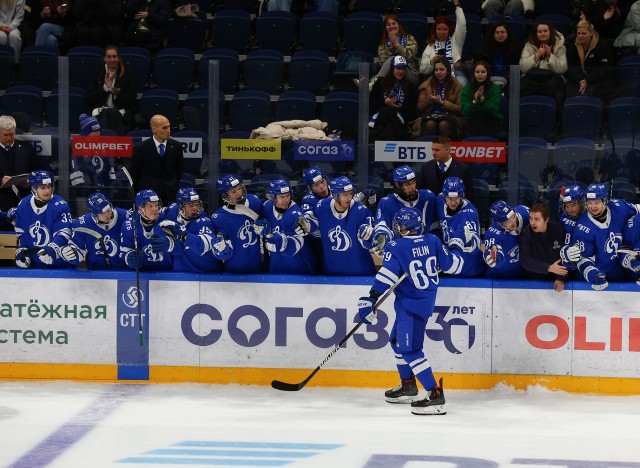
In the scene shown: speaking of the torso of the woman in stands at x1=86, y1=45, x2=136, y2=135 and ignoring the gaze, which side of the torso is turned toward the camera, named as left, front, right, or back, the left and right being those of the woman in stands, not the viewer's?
front

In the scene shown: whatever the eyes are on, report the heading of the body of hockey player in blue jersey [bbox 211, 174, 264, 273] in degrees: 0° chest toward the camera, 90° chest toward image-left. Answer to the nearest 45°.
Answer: approximately 315°

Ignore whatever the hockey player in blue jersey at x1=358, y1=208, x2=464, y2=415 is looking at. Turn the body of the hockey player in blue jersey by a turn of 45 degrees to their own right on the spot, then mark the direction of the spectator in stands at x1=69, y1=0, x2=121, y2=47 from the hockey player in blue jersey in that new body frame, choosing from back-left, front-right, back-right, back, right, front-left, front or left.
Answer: front-left

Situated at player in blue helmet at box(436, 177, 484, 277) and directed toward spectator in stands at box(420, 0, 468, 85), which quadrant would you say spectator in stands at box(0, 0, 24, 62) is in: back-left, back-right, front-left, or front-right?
front-left

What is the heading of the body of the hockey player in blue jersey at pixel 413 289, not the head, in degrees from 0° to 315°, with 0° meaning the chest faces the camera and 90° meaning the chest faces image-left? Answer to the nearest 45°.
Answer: approximately 135°

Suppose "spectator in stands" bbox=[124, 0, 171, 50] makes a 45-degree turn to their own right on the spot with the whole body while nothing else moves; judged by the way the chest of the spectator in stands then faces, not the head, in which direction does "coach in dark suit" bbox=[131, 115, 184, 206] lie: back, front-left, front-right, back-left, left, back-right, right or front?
front-left

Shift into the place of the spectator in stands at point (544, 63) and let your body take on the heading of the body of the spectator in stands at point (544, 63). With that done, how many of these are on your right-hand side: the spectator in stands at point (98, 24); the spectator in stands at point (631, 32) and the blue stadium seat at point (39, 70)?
2

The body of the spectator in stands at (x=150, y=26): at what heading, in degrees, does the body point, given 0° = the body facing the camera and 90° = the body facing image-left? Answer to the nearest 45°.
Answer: approximately 0°

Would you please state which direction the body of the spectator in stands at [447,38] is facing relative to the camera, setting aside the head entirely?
toward the camera

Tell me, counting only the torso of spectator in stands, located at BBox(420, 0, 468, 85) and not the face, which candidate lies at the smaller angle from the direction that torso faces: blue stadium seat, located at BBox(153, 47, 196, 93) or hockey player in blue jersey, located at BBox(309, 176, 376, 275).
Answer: the hockey player in blue jersey

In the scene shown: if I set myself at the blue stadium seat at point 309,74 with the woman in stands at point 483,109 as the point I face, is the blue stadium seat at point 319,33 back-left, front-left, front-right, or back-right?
back-left

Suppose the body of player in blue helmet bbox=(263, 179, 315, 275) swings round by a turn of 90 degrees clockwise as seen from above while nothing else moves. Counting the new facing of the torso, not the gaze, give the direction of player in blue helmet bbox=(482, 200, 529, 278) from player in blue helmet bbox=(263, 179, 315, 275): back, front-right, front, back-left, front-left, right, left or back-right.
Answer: back-right

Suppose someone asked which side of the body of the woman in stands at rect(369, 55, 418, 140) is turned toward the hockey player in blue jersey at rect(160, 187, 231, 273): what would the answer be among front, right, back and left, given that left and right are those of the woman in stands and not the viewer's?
front
